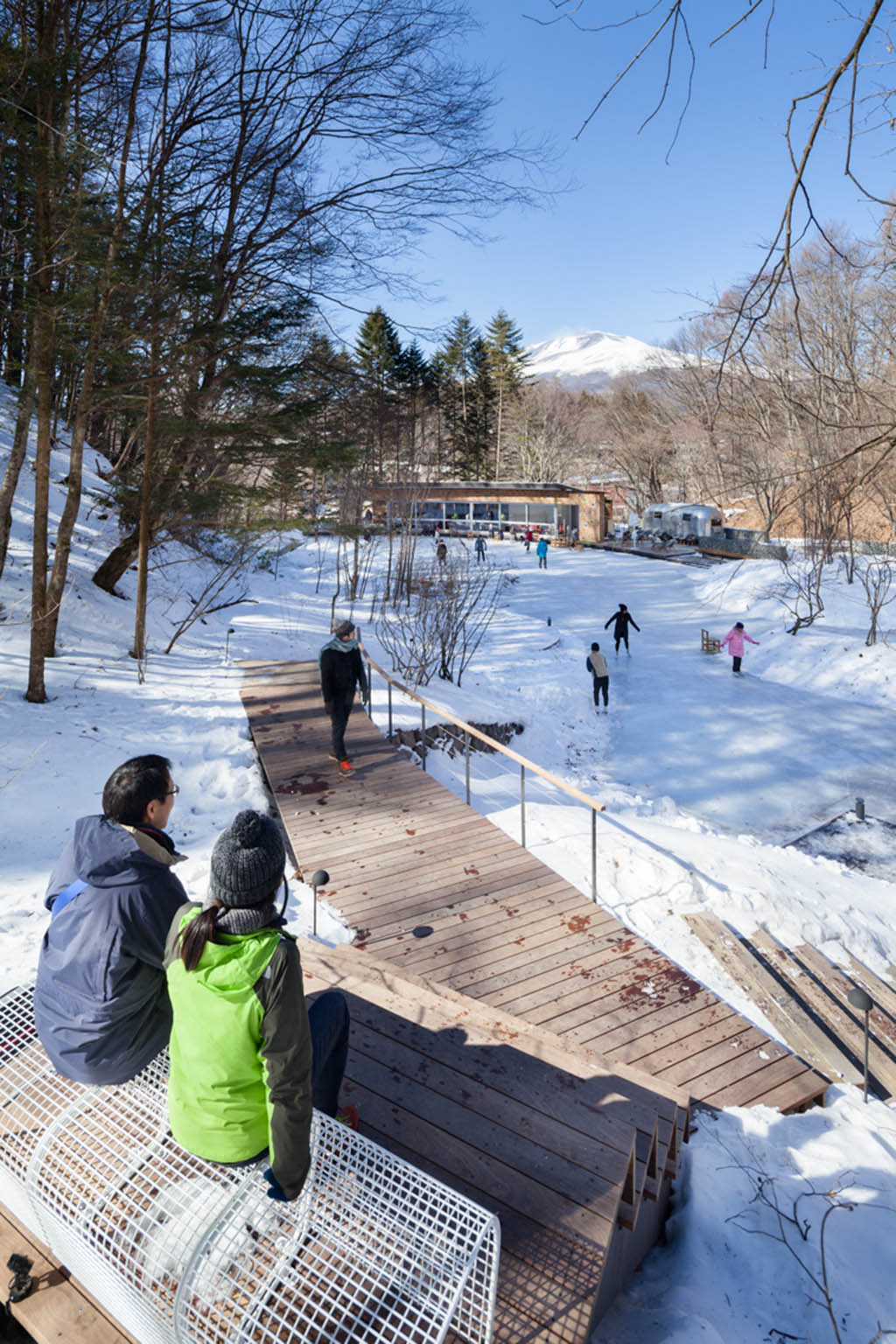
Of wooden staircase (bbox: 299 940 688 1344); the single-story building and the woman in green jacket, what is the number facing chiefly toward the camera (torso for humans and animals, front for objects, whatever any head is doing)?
1

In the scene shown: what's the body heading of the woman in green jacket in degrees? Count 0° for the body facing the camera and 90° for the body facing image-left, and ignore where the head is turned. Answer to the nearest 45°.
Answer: approximately 225°

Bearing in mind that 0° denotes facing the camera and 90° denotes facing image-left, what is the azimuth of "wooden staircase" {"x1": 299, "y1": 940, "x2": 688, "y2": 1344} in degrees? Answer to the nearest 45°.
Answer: approximately 225°

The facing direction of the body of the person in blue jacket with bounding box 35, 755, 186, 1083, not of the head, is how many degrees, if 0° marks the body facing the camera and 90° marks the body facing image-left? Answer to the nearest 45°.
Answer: approximately 225°

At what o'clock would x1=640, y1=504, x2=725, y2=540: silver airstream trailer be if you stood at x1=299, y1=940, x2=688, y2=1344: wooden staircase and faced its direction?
The silver airstream trailer is roughly at 11 o'clock from the wooden staircase.

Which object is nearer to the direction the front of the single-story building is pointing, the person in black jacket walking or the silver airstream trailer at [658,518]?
the person in black jacket walking

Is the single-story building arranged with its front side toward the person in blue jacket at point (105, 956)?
yes

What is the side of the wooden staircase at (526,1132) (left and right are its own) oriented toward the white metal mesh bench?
back

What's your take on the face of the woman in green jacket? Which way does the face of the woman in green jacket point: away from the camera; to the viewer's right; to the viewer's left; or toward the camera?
away from the camera

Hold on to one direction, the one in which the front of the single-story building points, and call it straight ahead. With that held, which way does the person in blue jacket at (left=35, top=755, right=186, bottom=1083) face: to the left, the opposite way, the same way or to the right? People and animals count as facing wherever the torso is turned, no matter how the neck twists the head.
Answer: the opposite way

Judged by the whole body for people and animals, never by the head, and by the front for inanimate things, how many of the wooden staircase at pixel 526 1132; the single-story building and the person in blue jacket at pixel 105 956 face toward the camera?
1

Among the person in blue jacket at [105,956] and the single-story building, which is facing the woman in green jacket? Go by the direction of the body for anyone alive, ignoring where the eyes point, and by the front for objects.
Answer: the single-story building

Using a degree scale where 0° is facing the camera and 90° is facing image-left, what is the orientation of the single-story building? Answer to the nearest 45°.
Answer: approximately 0°

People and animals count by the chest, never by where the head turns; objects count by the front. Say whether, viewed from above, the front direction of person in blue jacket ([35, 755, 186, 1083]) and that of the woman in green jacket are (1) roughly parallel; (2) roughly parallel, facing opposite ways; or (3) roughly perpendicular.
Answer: roughly parallel

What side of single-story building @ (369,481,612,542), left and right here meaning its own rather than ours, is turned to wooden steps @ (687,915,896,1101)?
front

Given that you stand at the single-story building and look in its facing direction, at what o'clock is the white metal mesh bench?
The white metal mesh bench is roughly at 12 o'clock from the single-story building.

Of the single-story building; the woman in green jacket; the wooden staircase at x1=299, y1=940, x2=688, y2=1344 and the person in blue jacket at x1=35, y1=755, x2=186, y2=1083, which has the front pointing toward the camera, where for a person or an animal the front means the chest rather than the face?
the single-story building
